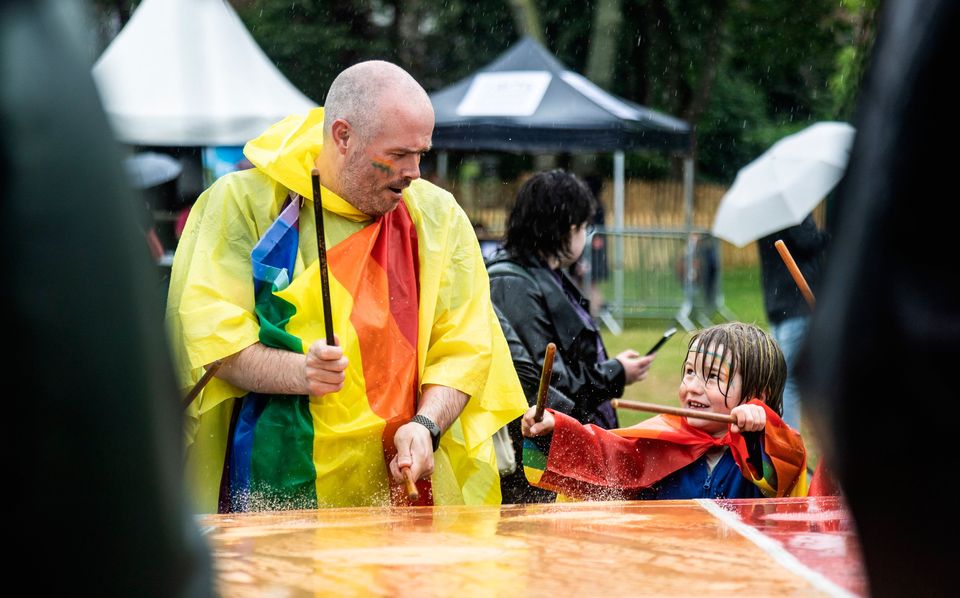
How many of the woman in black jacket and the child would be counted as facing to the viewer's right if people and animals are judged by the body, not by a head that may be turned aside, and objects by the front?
1

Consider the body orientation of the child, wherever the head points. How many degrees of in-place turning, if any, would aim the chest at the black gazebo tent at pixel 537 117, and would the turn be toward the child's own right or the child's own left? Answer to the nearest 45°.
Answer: approximately 135° to the child's own right

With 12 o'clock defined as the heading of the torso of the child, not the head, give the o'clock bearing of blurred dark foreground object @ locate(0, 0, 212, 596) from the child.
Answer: The blurred dark foreground object is roughly at 11 o'clock from the child.

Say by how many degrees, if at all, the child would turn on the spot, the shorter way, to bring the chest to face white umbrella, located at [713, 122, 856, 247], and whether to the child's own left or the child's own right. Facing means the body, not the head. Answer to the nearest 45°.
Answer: approximately 135° to the child's own right

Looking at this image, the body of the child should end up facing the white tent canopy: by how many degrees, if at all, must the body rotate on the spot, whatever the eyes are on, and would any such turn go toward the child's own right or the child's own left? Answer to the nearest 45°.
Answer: approximately 90° to the child's own right

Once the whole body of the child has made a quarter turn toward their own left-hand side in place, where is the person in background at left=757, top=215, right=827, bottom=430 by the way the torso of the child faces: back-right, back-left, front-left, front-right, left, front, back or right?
back-left

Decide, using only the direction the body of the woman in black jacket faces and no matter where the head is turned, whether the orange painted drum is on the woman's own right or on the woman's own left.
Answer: on the woman's own right

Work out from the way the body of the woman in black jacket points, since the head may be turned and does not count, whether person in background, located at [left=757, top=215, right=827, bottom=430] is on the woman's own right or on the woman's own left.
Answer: on the woman's own left

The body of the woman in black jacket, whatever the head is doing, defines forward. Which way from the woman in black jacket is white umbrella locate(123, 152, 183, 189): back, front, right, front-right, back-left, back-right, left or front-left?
back-left

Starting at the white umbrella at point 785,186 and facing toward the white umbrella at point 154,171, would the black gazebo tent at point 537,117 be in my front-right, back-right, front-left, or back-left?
front-right

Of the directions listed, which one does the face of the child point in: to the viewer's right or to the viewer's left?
to the viewer's left

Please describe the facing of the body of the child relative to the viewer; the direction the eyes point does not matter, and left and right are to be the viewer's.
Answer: facing the viewer and to the left of the viewer

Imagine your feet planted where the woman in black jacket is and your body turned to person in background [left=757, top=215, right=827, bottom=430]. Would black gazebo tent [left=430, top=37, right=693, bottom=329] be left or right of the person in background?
left

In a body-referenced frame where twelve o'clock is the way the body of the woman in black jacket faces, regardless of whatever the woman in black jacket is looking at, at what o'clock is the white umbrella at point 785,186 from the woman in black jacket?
The white umbrella is roughly at 10 o'clock from the woman in black jacket.

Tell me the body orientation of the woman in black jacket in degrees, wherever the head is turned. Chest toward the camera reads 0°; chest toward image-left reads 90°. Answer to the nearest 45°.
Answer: approximately 270°

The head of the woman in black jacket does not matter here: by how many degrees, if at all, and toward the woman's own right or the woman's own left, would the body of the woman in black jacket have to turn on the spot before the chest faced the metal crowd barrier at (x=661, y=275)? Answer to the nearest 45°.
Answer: approximately 90° to the woman's own left
